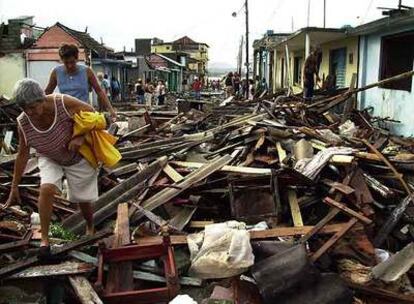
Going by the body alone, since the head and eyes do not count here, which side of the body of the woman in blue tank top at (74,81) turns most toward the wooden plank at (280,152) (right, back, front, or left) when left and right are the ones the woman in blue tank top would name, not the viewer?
left

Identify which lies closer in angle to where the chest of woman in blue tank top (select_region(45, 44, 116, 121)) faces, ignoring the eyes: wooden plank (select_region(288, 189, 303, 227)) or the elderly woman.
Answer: the elderly woman

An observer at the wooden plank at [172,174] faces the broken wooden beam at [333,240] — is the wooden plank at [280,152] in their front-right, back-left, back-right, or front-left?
front-left

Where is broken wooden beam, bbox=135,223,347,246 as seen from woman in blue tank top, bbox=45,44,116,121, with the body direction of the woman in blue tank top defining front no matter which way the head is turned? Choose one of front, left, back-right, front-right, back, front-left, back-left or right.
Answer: front-left

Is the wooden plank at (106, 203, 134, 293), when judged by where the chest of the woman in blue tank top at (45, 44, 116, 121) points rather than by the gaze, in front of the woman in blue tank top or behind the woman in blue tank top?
in front

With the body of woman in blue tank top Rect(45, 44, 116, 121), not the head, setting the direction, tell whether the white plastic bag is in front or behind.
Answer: in front

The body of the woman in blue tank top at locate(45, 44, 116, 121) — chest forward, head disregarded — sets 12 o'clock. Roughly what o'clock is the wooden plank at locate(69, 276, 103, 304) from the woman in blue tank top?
The wooden plank is roughly at 12 o'clock from the woman in blue tank top.

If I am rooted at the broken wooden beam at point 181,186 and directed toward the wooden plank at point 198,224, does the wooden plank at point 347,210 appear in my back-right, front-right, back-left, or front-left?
front-left

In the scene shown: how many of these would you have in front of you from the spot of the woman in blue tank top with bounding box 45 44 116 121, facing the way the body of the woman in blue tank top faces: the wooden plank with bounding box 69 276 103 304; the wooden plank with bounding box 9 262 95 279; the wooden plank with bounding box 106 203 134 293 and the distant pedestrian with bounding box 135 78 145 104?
3

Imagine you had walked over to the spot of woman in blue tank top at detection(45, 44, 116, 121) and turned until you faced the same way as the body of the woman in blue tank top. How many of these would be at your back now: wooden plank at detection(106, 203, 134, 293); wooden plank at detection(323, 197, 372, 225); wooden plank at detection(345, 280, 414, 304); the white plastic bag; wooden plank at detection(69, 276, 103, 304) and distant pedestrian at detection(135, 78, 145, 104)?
1

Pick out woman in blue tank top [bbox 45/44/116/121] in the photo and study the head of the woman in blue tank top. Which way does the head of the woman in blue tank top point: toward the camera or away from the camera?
toward the camera

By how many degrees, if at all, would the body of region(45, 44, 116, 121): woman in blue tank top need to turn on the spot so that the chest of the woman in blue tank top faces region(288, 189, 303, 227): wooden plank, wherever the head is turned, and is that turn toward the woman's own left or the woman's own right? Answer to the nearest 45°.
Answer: approximately 45° to the woman's own left

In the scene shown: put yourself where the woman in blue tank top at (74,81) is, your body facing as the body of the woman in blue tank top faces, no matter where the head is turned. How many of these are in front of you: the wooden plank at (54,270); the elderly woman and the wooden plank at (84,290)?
3

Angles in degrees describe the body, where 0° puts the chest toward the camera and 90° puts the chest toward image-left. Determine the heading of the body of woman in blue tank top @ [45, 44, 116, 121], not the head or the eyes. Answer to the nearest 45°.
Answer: approximately 0°
